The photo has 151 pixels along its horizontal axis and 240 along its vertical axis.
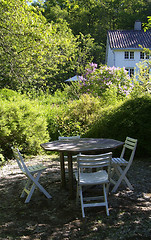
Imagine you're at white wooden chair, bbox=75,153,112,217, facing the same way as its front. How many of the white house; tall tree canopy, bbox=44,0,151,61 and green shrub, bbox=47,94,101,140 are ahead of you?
3

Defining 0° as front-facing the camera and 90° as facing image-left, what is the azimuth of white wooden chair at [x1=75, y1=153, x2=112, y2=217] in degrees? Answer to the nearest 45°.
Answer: approximately 180°

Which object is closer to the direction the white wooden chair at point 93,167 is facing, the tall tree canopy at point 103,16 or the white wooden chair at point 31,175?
the tall tree canopy

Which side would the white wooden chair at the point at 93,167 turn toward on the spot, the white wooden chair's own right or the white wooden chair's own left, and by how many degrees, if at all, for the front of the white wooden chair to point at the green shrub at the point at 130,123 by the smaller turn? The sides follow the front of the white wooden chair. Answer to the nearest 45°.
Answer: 0° — it already faces it

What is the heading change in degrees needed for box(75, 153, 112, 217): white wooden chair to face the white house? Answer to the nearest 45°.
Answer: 0° — it already faces it

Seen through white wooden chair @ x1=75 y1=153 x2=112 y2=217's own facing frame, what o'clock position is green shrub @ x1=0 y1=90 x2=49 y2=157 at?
The green shrub is roughly at 11 o'clock from the white wooden chair.

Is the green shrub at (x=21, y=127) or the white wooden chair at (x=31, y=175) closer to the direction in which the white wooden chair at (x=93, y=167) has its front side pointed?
the green shrub

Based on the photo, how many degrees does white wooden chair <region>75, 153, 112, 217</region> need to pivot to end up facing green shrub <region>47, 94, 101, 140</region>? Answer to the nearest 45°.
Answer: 0° — it already faces it

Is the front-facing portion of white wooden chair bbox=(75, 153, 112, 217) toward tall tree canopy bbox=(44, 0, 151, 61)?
yes

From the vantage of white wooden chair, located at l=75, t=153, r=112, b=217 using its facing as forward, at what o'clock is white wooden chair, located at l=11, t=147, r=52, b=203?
white wooden chair, located at l=11, t=147, r=52, b=203 is roughly at 10 o'clock from white wooden chair, located at l=75, t=153, r=112, b=217.
